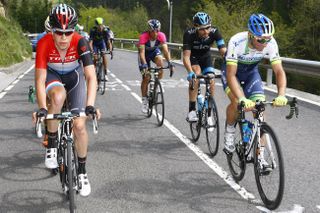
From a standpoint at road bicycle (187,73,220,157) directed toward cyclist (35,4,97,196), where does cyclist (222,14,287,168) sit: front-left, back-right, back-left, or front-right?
front-left

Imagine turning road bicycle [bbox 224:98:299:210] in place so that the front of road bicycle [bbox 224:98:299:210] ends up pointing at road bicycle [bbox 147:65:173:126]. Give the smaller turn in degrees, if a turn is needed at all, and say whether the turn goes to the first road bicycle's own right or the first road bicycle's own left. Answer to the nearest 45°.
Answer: approximately 180°

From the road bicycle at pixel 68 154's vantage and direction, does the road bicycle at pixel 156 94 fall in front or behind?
behind

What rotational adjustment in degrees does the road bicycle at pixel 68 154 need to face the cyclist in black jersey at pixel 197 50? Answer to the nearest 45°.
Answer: approximately 135° to its left

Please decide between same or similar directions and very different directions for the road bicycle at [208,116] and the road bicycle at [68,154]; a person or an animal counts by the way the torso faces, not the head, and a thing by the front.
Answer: same or similar directions

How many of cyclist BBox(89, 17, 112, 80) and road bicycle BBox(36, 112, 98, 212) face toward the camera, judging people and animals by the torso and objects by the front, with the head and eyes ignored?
2

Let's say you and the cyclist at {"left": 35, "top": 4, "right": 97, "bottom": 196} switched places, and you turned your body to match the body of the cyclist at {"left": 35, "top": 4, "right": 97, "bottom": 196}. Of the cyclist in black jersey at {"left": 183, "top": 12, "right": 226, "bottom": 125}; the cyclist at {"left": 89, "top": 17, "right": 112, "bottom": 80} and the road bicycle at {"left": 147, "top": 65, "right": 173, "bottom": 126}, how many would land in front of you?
0

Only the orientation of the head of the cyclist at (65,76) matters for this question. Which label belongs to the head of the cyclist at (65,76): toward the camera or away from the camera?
toward the camera

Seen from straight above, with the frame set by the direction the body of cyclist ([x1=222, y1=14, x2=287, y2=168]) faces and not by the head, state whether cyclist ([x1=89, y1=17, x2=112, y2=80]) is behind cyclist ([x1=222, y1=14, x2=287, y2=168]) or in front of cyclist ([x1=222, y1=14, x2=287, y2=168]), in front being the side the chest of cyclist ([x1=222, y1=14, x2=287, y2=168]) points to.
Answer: behind

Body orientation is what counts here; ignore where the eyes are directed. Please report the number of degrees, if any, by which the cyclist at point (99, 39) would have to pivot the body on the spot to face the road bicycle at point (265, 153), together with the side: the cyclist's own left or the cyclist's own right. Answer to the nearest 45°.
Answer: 0° — they already face it

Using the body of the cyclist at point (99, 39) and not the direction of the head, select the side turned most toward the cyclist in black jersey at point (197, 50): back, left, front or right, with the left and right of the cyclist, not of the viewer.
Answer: front

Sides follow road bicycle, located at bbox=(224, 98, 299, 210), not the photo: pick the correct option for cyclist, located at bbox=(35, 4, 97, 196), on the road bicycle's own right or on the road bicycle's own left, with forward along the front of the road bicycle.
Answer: on the road bicycle's own right

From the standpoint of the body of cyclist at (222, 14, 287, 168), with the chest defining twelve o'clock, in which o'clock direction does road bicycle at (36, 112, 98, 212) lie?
The road bicycle is roughly at 3 o'clock from the cyclist.

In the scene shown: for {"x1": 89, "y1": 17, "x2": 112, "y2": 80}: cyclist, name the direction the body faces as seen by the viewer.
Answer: toward the camera

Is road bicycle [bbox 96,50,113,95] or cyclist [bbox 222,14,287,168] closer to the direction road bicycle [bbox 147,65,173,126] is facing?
the cyclist

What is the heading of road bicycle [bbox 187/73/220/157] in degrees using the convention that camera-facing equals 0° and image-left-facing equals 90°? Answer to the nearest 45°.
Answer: approximately 315°

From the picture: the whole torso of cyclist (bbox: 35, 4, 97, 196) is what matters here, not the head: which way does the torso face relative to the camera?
toward the camera

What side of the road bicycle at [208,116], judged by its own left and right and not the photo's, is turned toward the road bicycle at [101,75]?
back

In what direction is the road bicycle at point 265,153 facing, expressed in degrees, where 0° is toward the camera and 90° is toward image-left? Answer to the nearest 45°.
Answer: approximately 315°

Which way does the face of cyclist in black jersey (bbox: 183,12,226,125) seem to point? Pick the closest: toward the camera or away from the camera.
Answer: toward the camera
